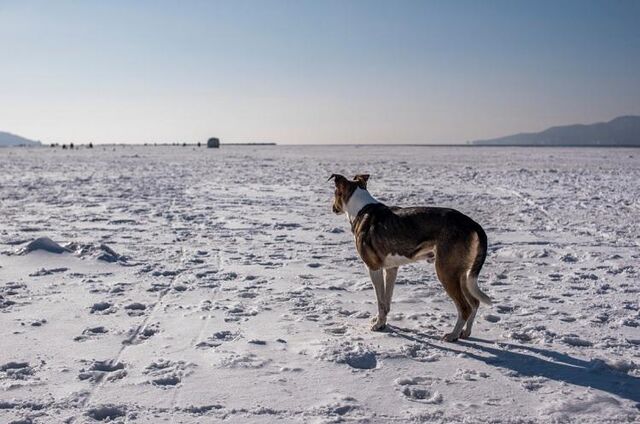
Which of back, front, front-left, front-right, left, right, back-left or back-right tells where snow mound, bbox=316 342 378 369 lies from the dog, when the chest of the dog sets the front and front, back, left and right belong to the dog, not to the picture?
left

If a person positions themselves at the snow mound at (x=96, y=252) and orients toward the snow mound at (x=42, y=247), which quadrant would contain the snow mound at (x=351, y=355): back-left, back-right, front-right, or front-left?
back-left

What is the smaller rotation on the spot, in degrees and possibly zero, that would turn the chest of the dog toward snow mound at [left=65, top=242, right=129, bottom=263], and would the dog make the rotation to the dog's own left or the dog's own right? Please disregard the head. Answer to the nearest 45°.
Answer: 0° — it already faces it

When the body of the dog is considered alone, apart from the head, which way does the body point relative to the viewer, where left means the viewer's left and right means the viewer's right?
facing away from the viewer and to the left of the viewer

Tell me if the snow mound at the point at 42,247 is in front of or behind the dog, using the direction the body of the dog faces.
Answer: in front
